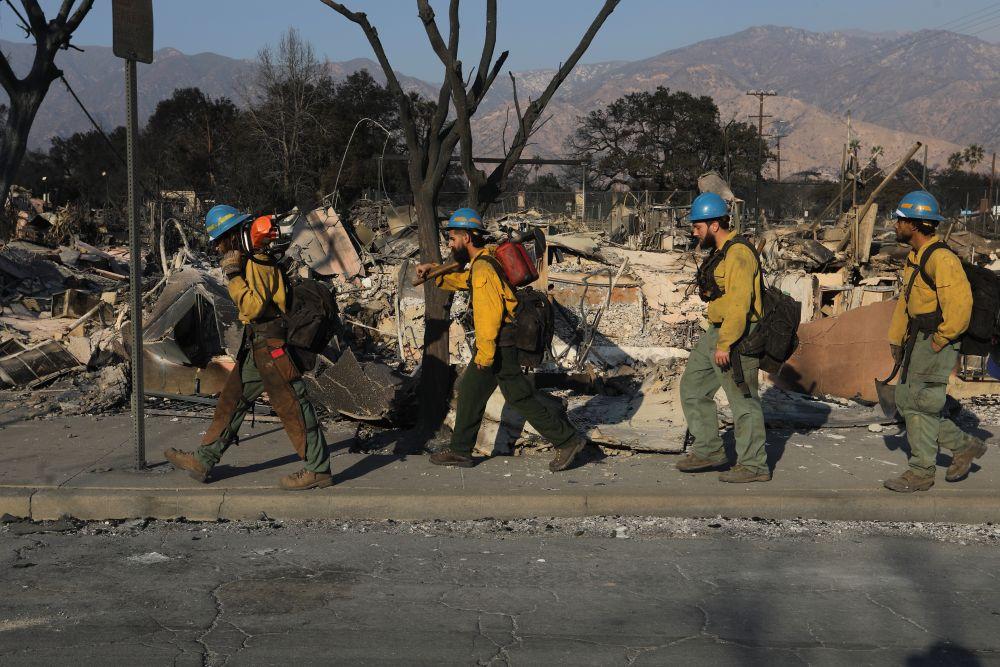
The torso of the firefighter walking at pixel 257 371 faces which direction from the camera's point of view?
to the viewer's left

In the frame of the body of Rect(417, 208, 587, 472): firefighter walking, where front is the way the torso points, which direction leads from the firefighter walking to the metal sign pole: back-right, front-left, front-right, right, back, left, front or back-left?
front

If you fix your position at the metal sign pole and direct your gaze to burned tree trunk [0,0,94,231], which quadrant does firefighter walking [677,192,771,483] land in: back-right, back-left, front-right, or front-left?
back-right

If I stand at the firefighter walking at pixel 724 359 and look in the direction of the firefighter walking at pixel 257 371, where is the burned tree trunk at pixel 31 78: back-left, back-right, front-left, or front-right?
front-right

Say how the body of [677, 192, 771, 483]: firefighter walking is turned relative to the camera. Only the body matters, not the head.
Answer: to the viewer's left

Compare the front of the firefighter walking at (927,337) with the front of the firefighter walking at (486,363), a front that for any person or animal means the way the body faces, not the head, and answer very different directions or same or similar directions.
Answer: same or similar directions

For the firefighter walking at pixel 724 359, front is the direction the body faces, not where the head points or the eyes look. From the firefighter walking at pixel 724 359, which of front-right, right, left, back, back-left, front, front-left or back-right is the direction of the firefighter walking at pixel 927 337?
back

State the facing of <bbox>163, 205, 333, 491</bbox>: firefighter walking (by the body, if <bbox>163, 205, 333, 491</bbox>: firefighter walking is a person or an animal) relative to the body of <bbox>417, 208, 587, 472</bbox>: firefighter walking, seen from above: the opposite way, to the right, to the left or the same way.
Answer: the same way

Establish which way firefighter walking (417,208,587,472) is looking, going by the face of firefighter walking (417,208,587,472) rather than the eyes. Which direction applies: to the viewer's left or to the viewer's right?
to the viewer's left

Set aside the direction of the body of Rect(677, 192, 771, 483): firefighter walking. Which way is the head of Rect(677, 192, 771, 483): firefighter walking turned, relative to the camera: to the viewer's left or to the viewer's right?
to the viewer's left

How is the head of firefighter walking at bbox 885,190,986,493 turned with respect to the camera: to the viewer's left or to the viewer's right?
to the viewer's left

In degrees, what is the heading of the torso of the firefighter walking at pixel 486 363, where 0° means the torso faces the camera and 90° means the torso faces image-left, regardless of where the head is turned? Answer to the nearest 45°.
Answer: approximately 90°

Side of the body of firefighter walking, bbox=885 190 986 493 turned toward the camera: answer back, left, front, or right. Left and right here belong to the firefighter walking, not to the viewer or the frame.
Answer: left

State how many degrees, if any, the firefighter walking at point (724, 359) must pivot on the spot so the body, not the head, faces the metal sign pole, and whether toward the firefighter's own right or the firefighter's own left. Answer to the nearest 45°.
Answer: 0° — they already face it

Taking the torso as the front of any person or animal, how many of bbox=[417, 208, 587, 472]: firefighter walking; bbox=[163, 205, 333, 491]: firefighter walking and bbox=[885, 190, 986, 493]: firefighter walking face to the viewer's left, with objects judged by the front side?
3
